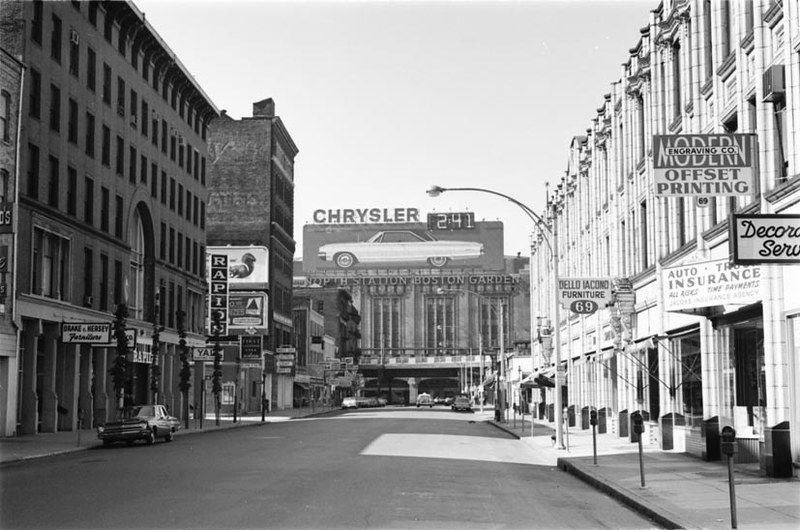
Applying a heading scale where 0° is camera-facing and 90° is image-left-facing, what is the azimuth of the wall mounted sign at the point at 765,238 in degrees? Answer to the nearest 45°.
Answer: approximately 0°

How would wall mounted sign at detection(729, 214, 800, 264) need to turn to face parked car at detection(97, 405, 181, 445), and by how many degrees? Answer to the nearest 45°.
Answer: approximately 135° to its right

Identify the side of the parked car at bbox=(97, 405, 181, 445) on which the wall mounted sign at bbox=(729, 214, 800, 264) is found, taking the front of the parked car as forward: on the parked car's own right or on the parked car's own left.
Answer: on the parked car's own left

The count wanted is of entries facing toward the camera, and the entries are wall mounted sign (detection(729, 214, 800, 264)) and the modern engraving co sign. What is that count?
2

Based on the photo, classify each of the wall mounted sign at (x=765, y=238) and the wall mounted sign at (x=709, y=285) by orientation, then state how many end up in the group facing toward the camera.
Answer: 2

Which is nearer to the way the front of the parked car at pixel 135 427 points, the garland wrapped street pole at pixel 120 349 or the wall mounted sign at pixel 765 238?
the wall mounted sign

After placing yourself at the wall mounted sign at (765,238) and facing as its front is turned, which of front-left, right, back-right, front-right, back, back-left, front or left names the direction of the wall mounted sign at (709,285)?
back
